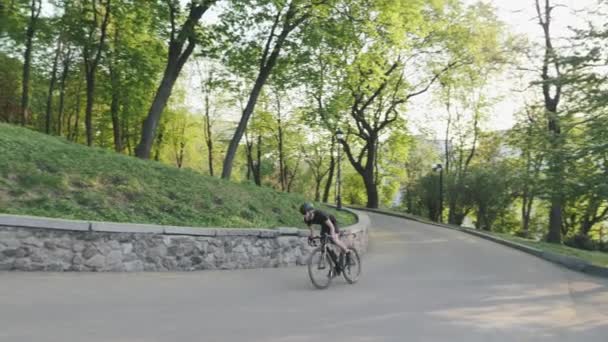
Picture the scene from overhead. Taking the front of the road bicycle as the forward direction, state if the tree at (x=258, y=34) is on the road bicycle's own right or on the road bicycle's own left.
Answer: on the road bicycle's own right

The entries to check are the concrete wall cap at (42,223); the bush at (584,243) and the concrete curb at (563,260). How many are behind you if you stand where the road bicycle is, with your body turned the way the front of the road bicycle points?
2

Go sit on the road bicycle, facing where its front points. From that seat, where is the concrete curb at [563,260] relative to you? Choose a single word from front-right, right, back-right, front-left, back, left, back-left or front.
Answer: back

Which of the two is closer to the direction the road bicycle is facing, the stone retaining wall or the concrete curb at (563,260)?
the stone retaining wall

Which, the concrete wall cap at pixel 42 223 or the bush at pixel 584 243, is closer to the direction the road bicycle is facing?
the concrete wall cap

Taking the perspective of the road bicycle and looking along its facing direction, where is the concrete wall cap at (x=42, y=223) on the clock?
The concrete wall cap is roughly at 1 o'clock from the road bicycle.

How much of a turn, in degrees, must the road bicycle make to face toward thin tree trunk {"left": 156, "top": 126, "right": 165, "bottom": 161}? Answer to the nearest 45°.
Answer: approximately 90° to its right
